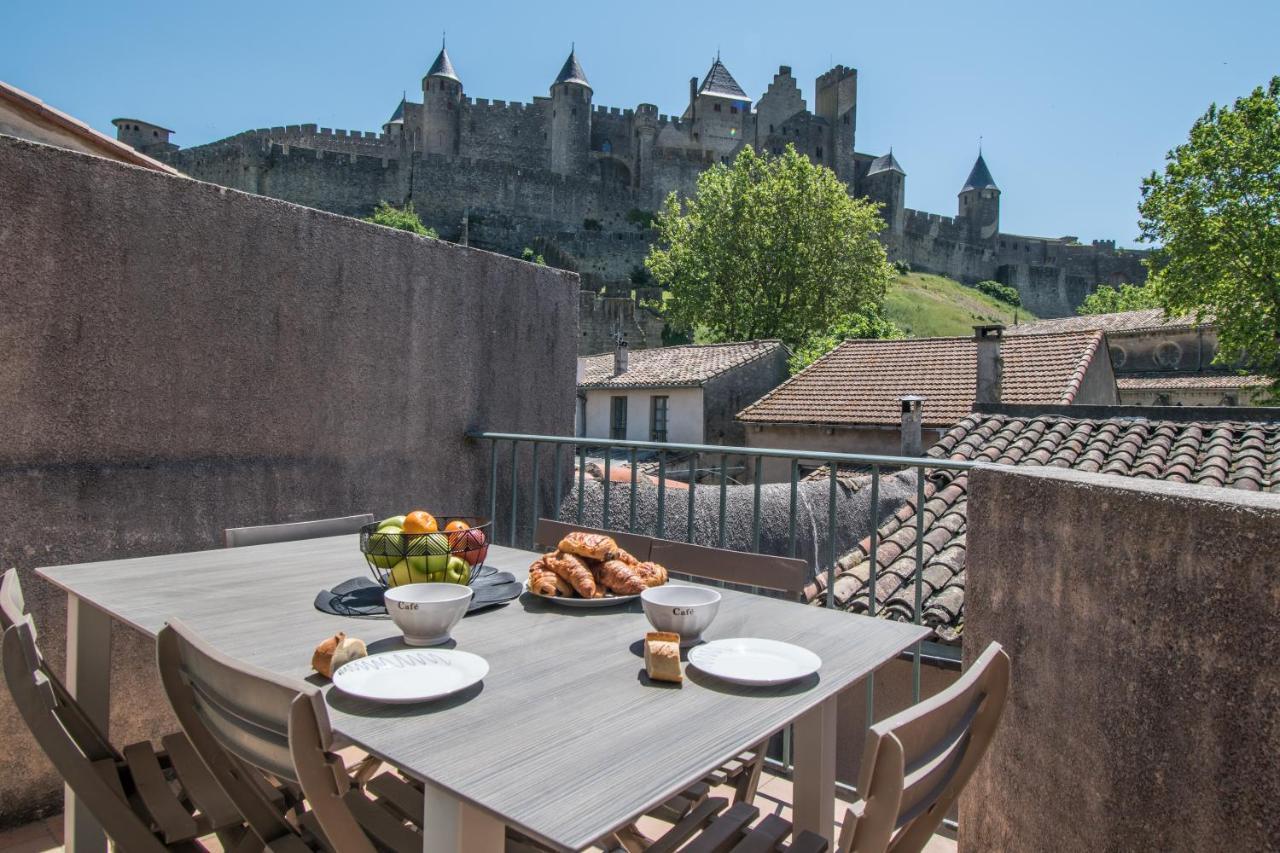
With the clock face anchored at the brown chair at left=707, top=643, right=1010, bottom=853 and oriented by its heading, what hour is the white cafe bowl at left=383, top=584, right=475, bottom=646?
The white cafe bowl is roughly at 11 o'clock from the brown chair.

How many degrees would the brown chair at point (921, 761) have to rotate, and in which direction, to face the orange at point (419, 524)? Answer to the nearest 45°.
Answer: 0° — it already faces it

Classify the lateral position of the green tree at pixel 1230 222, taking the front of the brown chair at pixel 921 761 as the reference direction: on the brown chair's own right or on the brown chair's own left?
on the brown chair's own right

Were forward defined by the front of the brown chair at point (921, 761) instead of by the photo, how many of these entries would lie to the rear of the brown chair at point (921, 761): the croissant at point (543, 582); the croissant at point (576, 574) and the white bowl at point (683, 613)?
0

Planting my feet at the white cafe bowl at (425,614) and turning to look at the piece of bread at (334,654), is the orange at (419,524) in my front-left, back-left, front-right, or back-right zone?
back-right

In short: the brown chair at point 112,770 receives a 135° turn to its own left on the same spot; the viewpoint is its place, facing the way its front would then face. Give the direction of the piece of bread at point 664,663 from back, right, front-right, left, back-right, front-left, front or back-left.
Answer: back

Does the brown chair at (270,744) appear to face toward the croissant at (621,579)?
yes

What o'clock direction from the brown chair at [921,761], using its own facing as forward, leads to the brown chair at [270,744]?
the brown chair at [270,744] is roughly at 10 o'clock from the brown chair at [921,761].

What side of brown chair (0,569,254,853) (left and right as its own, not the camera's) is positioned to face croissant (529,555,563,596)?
front

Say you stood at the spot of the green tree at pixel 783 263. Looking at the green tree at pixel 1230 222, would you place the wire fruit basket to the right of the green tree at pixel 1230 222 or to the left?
right

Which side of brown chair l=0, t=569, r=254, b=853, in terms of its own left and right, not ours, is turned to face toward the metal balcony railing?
front

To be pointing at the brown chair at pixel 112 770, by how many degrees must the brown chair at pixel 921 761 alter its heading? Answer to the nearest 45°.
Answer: approximately 45° to its left

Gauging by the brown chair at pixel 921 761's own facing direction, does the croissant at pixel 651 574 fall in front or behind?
in front

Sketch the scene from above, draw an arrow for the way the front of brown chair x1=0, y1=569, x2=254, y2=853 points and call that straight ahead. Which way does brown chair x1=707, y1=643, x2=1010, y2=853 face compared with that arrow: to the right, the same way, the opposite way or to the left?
to the left

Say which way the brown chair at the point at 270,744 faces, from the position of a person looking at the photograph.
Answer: facing away from the viewer and to the right of the viewer

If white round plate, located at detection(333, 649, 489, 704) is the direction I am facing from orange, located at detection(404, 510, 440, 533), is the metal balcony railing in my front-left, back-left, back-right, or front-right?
back-left

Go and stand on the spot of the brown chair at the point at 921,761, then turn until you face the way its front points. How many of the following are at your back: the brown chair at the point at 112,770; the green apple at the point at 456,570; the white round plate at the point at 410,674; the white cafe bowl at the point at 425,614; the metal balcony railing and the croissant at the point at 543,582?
0

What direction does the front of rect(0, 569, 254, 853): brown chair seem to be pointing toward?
to the viewer's right
